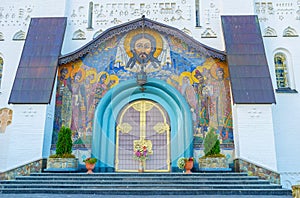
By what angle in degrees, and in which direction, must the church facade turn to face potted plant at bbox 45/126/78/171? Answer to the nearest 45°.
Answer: approximately 90° to its right

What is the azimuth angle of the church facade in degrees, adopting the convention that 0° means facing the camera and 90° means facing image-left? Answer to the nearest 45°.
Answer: approximately 0°
